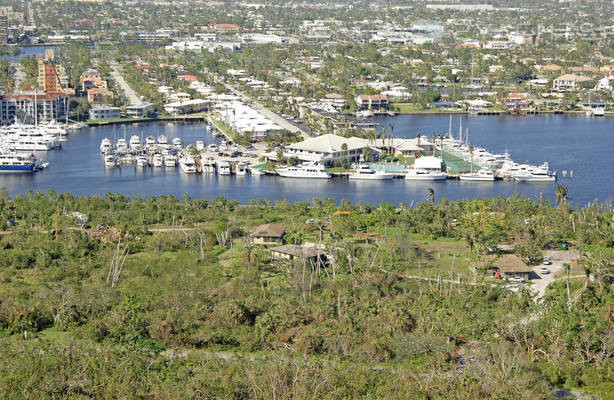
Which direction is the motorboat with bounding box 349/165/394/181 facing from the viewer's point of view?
to the viewer's right

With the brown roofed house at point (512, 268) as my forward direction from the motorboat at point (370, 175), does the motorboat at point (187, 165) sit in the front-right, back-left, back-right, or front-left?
back-right

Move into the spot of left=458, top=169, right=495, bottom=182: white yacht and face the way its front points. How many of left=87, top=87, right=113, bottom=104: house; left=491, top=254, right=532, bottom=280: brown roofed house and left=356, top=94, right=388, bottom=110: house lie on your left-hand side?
1

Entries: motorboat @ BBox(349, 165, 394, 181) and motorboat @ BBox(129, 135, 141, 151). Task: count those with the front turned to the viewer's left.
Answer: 0
